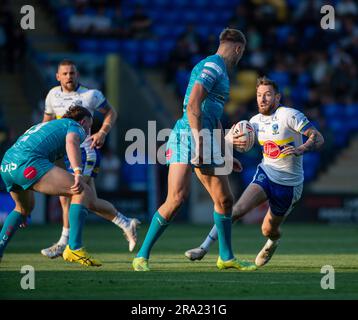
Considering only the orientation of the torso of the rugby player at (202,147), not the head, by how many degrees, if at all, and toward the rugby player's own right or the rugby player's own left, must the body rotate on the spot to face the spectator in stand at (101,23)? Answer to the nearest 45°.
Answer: approximately 90° to the rugby player's own left

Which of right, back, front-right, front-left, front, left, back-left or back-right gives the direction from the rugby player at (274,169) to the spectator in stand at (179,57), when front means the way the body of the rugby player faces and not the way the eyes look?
back-right

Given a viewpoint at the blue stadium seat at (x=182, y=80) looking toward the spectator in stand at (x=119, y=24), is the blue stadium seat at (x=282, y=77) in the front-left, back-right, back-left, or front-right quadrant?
back-right

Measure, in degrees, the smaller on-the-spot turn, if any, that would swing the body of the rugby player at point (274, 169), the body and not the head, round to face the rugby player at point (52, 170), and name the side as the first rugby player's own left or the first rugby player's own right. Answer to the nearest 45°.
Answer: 0° — they already face them

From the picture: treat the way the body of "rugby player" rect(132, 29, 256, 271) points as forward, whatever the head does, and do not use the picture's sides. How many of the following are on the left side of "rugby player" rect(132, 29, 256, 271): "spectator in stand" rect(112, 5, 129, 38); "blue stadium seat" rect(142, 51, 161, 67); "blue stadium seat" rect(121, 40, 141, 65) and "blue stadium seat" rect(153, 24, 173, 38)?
4

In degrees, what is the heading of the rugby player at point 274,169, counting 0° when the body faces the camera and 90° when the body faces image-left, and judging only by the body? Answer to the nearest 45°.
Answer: approximately 45°

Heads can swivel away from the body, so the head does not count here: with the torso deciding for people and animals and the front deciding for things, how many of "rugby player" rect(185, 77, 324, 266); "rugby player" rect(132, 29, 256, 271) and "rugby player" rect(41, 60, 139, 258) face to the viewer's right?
1

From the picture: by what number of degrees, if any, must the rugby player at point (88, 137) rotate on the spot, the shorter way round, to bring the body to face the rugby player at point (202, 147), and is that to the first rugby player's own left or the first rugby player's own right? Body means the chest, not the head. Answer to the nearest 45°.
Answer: approximately 90° to the first rugby player's own left

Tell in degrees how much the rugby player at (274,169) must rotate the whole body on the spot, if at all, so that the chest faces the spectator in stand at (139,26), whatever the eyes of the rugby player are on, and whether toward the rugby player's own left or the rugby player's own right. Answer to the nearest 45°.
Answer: approximately 135° to the rugby player's own right
